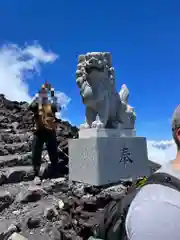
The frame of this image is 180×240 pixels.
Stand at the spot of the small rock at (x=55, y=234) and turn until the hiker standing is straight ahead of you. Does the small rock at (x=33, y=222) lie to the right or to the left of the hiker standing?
left

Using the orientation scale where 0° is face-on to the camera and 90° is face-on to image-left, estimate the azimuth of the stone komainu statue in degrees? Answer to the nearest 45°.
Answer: approximately 45°

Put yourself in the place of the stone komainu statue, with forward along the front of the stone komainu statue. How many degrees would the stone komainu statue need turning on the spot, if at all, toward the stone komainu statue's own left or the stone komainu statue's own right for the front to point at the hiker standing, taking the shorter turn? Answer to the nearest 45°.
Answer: approximately 90° to the stone komainu statue's own right

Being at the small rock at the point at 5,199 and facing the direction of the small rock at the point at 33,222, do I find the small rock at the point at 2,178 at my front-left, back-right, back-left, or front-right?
back-left
